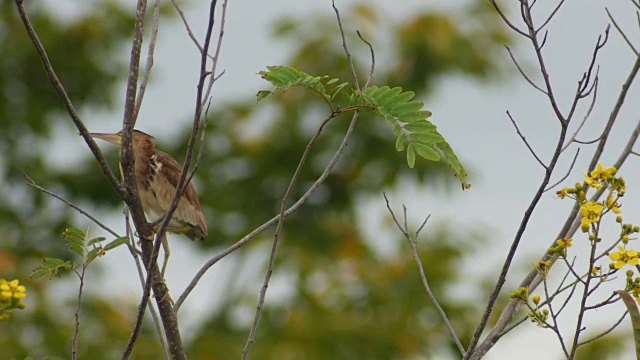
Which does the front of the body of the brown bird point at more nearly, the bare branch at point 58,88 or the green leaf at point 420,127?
the bare branch

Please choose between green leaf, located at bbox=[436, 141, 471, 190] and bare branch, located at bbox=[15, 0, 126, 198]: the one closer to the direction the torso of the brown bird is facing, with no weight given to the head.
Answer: the bare branch

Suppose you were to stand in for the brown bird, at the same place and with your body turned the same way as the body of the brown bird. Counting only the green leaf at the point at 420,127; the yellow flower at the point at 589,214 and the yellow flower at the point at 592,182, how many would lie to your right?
0

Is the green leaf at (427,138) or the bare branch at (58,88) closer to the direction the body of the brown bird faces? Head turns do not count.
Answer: the bare branch

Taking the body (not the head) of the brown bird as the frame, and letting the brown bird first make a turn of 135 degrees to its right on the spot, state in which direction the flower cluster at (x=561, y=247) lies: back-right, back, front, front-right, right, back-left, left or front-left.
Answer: right

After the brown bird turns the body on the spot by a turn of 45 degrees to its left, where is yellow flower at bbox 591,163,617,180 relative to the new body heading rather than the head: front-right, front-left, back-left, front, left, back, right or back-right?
left

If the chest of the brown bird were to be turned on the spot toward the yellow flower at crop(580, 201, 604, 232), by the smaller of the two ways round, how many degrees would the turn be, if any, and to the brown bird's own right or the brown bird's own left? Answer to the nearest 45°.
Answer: approximately 135° to the brown bird's own left

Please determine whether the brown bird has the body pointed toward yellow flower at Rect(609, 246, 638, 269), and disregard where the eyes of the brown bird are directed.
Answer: no

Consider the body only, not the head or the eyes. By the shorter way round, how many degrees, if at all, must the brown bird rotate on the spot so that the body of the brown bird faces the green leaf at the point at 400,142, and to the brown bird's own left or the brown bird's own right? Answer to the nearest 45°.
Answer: approximately 135° to the brown bird's own left

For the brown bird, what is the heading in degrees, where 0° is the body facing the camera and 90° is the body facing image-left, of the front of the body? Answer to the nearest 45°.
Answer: approximately 90°
